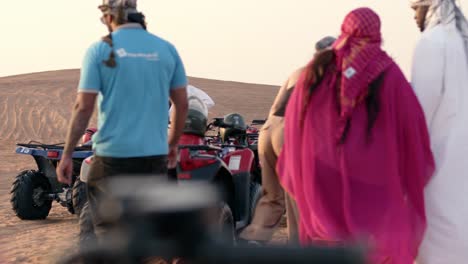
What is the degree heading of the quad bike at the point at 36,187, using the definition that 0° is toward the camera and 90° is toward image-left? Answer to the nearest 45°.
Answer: approximately 225°

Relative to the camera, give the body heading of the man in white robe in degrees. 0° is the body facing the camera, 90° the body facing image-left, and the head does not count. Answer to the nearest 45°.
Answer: approximately 135°

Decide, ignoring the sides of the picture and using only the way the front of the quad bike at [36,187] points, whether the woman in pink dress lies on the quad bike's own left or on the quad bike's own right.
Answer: on the quad bike's own right

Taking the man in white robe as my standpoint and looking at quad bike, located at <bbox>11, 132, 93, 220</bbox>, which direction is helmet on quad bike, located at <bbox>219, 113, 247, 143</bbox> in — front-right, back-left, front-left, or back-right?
front-right

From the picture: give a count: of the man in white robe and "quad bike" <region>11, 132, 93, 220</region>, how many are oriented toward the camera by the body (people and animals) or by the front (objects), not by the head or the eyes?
0

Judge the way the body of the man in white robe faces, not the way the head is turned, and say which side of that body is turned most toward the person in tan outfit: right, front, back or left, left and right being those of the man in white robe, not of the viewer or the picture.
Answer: front

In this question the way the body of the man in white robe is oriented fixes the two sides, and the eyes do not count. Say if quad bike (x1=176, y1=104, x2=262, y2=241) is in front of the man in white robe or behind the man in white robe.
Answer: in front
